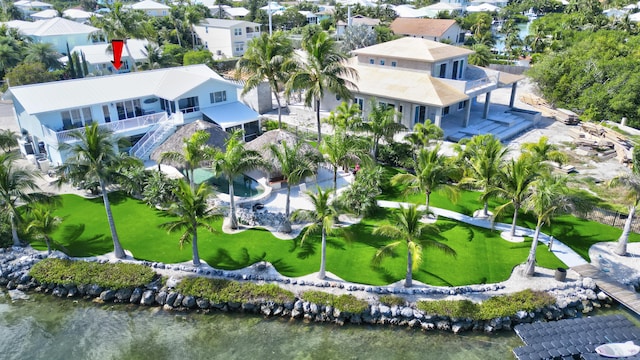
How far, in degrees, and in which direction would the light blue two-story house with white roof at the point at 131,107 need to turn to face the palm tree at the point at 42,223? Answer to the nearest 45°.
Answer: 0° — it already faces it

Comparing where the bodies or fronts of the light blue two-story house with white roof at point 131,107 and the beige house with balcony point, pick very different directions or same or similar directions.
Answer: same or similar directions

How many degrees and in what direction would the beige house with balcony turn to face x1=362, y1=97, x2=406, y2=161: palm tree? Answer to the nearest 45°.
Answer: approximately 45° to its right

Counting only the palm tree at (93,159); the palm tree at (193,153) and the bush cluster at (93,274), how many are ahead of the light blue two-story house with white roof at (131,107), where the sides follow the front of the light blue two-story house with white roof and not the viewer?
3

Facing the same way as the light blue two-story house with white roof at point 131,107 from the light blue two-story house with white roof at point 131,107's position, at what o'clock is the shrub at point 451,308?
The shrub is roughly at 11 o'clock from the light blue two-story house with white roof.

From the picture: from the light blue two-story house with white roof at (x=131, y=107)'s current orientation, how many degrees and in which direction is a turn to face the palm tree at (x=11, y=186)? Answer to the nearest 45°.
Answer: approximately 45° to its right

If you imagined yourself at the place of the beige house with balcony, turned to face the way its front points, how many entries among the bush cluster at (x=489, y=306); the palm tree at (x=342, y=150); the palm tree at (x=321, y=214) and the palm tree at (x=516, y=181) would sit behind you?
0

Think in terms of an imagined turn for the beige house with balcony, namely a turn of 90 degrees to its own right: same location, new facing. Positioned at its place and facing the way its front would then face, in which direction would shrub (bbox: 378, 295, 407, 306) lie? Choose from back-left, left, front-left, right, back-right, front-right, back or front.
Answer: front-left

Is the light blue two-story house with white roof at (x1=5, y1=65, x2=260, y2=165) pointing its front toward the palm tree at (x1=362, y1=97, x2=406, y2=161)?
no

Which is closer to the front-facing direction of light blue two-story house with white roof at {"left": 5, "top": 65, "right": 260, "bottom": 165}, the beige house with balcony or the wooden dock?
the wooden dock

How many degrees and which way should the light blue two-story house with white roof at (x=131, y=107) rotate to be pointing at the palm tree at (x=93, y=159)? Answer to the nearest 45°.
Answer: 0° — it already faces it

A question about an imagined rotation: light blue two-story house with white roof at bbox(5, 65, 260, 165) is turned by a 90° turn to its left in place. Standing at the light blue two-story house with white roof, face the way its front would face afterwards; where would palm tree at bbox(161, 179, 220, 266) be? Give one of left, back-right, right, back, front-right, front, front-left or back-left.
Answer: right

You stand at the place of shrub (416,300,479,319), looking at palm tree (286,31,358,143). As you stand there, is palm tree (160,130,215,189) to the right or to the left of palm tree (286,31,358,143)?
left

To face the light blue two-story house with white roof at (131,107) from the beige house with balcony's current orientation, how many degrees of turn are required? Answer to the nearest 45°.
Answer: approximately 90° to its right

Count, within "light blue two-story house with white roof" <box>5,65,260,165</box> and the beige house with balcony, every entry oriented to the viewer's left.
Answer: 0

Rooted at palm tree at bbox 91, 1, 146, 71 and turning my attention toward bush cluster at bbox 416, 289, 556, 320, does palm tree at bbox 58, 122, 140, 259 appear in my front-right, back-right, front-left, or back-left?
front-right

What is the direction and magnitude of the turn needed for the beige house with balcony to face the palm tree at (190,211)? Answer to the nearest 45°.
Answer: approximately 45° to its right

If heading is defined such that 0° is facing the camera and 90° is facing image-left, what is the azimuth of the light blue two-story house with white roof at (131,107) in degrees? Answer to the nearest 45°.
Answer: approximately 0°

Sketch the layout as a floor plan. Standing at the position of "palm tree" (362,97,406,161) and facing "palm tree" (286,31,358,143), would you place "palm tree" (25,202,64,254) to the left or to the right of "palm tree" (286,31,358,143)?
left

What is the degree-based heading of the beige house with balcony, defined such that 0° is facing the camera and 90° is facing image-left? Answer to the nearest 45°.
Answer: approximately 315°

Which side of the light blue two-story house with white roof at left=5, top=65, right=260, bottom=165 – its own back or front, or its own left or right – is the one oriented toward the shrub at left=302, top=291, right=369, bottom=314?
front
